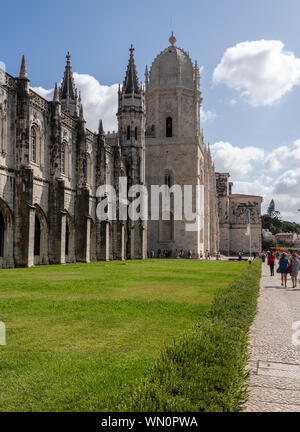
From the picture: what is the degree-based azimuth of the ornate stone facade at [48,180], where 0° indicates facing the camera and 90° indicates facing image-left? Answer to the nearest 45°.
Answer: approximately 315°
